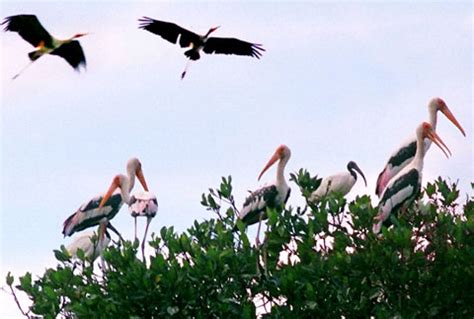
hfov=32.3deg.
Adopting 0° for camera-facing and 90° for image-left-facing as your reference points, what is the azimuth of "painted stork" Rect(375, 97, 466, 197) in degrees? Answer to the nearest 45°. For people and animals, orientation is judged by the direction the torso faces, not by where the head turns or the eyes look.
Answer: approximately 270°

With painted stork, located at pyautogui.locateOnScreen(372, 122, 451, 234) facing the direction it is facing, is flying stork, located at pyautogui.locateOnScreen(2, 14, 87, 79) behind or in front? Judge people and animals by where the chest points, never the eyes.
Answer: behind

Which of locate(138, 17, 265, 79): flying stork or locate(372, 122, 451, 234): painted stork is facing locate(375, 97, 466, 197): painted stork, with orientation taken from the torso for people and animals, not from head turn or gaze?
the flying stork

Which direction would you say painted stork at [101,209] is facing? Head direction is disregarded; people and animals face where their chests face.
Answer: to the viewer's right

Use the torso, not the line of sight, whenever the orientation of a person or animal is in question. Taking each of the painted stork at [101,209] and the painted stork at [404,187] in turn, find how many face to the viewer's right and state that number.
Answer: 2

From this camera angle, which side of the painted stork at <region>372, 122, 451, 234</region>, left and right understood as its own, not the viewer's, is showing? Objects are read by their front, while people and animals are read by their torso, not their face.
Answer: right
